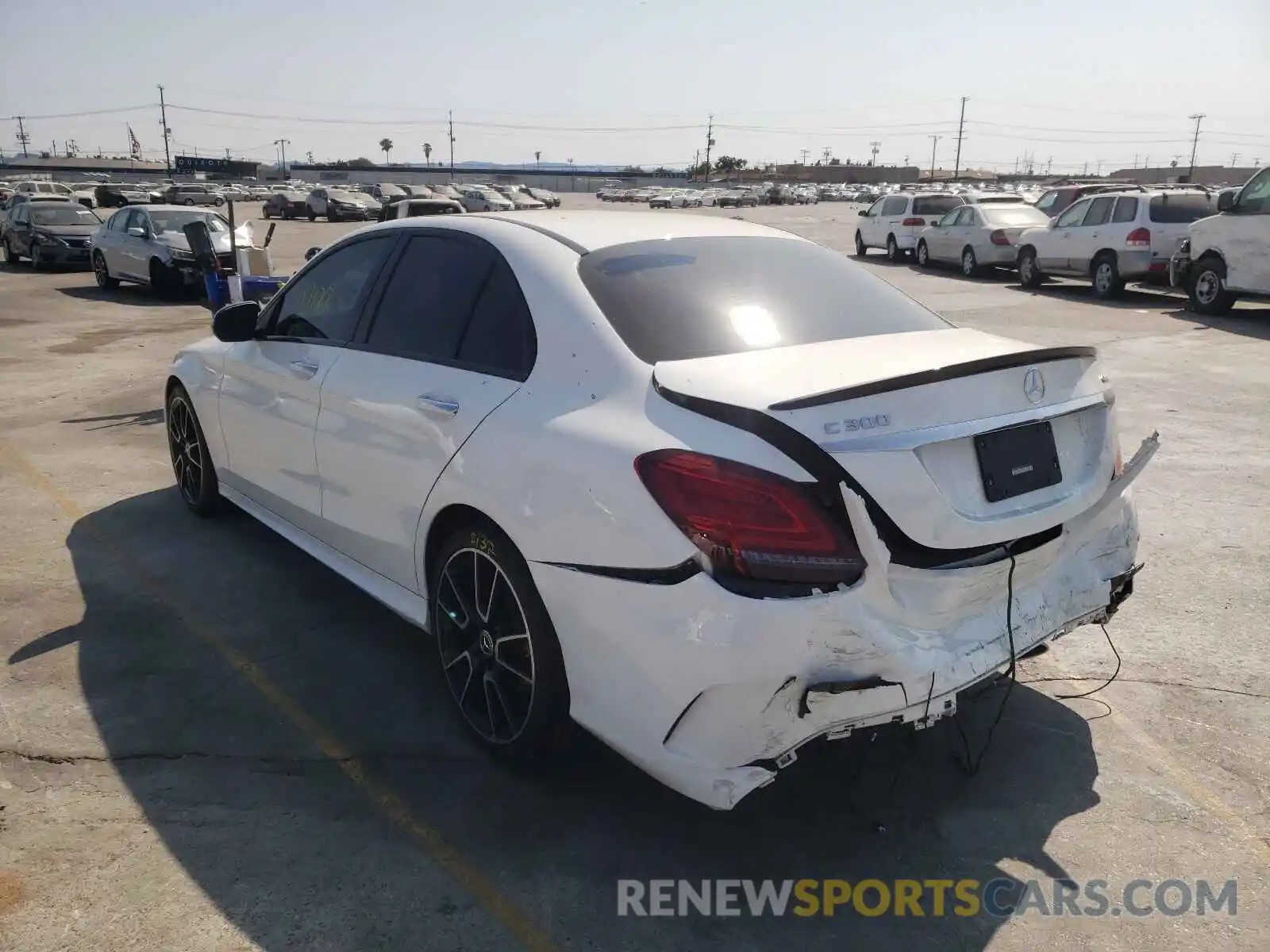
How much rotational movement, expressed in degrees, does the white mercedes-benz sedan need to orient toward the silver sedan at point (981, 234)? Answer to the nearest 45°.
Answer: approximately 45° to its right

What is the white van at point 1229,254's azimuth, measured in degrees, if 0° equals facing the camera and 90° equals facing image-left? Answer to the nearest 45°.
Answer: approximately 135°

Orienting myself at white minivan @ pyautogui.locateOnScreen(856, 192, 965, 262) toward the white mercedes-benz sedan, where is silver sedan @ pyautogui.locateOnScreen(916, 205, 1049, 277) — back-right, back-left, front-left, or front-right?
front-left

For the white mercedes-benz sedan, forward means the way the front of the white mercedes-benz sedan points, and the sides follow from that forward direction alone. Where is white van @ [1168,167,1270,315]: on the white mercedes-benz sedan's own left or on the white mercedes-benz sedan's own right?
on the white mercedes-benz sedan's own right

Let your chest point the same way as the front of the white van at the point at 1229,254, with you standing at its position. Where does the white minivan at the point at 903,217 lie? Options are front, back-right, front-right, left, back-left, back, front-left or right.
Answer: front

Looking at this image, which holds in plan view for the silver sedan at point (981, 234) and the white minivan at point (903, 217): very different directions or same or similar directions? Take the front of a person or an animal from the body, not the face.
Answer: same or similar directions

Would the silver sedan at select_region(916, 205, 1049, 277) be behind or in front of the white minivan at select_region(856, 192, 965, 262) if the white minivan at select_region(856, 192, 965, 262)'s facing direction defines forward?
behind

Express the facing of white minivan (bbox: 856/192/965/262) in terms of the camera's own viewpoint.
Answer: facing away from the viewer and to the left of the viewer

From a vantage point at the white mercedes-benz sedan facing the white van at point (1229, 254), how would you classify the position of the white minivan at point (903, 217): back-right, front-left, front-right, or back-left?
front-left

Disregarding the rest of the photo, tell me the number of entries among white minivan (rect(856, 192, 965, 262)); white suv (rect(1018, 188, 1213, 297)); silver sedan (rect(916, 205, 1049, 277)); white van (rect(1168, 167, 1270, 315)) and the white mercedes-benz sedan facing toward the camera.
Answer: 0

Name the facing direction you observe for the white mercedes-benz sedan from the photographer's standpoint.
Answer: facing away from the viewer and to the left of the viewer
